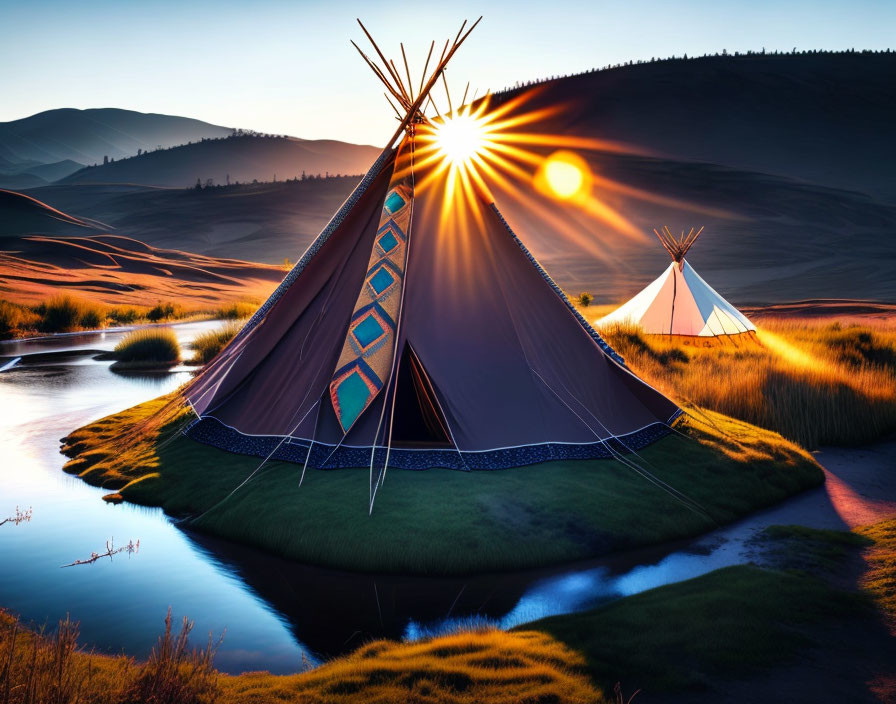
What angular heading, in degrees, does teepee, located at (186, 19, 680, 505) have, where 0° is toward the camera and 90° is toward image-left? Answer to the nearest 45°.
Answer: approximately 0°

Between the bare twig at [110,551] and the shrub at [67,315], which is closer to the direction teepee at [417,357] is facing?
the bare twig

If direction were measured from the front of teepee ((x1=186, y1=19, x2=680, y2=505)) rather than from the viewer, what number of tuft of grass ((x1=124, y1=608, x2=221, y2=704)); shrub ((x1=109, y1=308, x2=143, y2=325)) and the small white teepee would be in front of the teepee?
1

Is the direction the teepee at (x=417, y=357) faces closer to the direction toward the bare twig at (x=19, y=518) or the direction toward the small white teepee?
the bare twig

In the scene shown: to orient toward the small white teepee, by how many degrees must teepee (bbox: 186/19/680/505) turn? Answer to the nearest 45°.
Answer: approximately 135° to its left

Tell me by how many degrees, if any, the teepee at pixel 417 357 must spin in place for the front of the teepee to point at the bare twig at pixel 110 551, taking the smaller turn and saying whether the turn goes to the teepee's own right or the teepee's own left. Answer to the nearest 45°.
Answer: approximately 45° to the teepee's own right

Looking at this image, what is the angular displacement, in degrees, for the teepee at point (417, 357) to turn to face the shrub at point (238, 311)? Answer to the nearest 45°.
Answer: approximately 180°

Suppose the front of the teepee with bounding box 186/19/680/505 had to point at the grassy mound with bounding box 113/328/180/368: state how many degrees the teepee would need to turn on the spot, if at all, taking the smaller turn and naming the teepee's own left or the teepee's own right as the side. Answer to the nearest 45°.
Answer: approximately 135° to the teepee's own right

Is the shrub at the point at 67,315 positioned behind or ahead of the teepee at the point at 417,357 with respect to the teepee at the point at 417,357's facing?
behind
